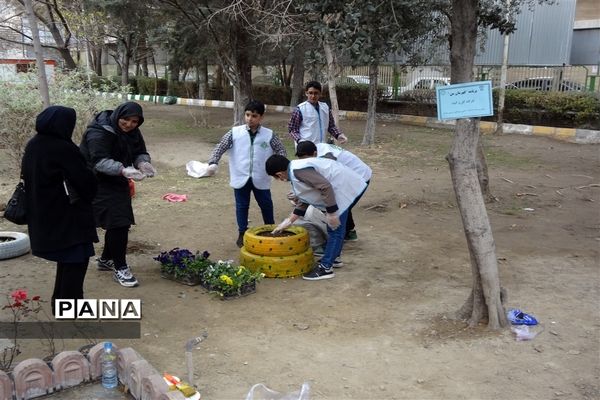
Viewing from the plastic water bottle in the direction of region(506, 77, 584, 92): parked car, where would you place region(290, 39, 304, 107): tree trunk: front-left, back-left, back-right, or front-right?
front-left

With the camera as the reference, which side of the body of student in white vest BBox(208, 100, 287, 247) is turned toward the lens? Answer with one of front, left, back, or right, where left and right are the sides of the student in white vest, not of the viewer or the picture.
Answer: front

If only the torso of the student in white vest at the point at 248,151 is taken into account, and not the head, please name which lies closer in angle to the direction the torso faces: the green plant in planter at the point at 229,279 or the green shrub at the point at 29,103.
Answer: the green plant in planter

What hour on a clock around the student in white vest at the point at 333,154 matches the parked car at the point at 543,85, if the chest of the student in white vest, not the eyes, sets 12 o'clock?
The parked car is roughly at 4 o'clock from the student in white vest.

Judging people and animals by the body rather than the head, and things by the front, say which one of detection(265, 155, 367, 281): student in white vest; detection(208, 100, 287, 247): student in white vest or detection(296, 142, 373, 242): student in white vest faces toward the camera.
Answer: detection(208, 100, 287, 247): student in white vest

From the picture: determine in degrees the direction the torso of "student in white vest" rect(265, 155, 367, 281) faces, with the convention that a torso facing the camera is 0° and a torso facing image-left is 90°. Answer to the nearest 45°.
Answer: approximately 90°

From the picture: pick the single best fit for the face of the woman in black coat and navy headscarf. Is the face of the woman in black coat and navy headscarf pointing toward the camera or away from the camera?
away from the camera

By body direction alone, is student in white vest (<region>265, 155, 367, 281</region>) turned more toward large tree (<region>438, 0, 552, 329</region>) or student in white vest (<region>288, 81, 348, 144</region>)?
the student in white vest

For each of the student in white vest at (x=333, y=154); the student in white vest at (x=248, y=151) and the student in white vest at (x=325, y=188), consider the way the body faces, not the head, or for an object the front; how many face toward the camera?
1

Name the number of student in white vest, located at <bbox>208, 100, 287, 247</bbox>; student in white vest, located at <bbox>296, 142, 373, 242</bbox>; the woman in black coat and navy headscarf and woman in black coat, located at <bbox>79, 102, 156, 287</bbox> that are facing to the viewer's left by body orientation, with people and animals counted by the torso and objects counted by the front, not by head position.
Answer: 1

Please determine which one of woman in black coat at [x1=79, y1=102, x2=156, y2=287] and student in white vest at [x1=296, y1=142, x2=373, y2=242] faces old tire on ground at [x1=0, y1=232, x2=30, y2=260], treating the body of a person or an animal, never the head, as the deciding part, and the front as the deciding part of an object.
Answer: the student in white vest

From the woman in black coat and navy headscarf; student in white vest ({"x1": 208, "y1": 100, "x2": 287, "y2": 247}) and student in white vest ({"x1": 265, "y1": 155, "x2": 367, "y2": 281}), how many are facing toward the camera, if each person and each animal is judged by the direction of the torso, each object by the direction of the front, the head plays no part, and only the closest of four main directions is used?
1

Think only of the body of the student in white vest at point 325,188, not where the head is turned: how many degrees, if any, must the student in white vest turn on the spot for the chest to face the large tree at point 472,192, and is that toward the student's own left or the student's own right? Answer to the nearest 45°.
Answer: approximately 135° to the student's own left

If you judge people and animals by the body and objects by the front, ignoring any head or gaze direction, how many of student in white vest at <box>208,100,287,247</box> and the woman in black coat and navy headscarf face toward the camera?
1

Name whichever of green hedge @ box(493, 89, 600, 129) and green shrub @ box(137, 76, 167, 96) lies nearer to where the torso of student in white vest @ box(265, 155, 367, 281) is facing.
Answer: the green shrub

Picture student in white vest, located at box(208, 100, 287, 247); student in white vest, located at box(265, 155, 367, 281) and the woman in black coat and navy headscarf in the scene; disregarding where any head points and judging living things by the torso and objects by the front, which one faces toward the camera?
student in white vest, located at box(208, 100, 287, 247)

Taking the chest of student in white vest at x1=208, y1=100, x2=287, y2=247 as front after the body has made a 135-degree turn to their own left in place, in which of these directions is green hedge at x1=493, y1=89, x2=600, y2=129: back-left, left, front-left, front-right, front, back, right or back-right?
front

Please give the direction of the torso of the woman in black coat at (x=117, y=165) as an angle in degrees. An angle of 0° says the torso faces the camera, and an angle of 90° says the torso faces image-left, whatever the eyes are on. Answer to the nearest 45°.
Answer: approximately 315°
